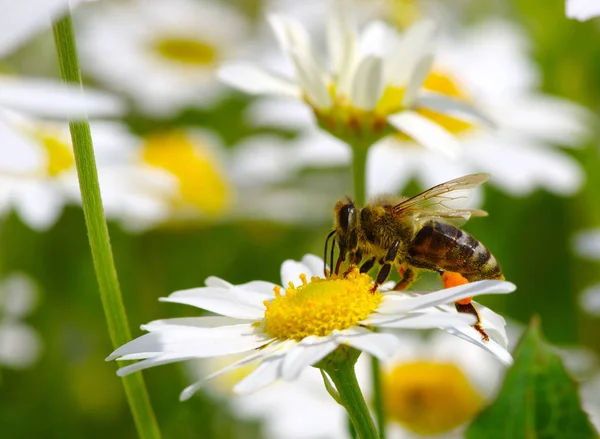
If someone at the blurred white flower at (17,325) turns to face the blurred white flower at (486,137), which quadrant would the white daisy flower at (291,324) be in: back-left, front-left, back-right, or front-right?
front-right

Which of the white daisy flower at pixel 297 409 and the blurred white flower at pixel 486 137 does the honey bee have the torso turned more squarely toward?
the white daisy flower

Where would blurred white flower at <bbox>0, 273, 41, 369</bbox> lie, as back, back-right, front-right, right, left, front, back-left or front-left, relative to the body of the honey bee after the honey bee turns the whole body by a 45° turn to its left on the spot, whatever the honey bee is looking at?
right

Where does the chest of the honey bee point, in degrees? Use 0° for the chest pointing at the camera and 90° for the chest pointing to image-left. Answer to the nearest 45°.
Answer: approximately 90°

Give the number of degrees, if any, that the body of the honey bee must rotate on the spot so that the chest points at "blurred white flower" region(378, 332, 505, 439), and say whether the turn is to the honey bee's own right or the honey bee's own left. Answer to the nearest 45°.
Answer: approximately 90° to the honey bee's own right
